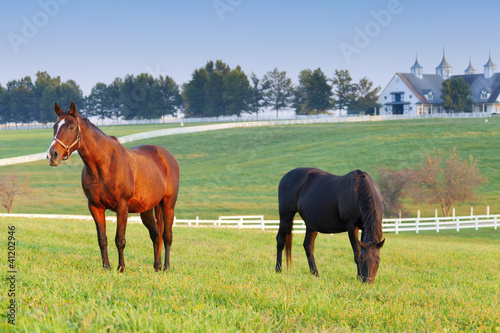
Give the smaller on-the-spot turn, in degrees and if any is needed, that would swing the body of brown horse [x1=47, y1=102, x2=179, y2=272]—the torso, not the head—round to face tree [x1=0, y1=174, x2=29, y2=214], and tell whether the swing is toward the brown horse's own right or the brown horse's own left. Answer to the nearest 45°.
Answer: approximately 135° to the brown horse's own right

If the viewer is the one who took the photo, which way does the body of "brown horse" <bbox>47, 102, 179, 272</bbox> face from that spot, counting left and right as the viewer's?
facing the viewer and to the left of the viewer

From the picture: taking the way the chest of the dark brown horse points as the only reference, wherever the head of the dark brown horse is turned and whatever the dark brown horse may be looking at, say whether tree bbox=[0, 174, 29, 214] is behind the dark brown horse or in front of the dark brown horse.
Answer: behind

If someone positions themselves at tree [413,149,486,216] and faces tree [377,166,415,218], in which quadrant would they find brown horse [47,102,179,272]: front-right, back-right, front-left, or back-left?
front-left

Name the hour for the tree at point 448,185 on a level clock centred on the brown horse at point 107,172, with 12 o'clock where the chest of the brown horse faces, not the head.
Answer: The tree is roughly at 6 o'clock from the brown horse.

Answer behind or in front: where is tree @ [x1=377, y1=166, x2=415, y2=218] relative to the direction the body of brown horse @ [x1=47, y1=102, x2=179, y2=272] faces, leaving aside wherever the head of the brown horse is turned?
behind

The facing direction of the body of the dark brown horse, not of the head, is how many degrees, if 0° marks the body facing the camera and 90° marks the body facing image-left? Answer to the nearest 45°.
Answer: approximately 315°

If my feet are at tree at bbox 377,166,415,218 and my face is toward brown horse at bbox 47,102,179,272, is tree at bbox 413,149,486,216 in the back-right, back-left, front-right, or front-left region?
back-left

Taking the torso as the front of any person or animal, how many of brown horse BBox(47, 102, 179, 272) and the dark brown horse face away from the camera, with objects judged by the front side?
0

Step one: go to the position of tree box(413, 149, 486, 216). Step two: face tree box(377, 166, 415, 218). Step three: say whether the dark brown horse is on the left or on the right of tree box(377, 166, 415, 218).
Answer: left
